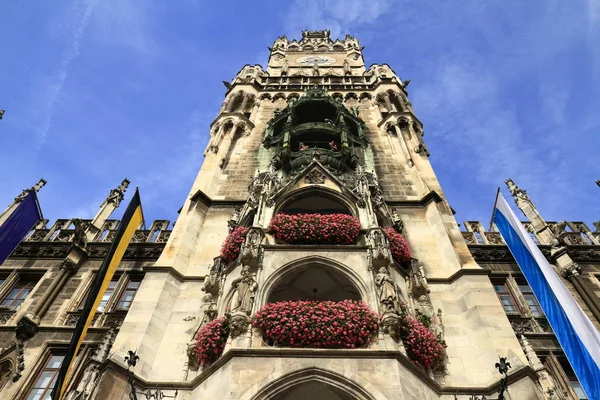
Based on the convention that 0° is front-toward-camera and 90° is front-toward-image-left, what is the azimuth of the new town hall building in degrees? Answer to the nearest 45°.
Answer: approximately 0°
